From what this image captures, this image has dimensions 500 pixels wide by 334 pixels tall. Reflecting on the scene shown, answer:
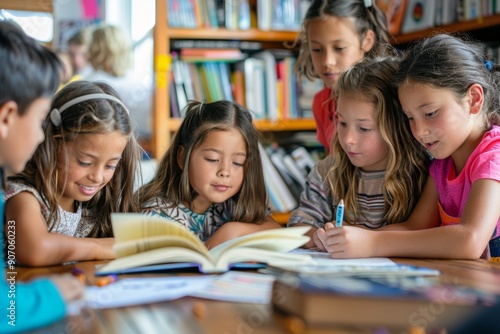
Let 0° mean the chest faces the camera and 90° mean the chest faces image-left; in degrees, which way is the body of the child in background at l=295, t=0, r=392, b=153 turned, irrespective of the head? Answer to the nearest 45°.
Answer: approximately 45°

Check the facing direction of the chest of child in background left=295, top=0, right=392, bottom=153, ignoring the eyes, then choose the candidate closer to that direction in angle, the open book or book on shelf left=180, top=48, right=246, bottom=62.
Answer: the open book

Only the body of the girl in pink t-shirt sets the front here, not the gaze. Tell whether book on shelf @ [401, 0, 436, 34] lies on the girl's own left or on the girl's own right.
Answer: on the girl's own right

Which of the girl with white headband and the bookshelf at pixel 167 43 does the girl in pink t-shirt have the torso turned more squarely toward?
the girl with white headband

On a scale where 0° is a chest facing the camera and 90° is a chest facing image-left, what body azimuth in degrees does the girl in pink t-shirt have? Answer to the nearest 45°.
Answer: approximately 45°

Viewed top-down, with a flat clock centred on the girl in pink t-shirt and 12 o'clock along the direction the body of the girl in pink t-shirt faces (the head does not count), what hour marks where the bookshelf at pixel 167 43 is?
The bookshelf is roughly at 3 o'clock from the girl in pink t-shirt.

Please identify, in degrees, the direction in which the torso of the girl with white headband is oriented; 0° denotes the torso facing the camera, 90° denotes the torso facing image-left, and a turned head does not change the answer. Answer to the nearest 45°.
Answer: approximately 315°

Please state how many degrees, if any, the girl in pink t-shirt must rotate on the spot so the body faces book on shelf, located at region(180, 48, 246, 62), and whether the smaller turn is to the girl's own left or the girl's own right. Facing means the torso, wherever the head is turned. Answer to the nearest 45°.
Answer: approximately 90° to the girl's own right

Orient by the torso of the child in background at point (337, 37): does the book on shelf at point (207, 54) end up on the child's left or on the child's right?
on the child's right

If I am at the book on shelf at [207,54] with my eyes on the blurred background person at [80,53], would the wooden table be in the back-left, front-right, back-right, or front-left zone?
back-left

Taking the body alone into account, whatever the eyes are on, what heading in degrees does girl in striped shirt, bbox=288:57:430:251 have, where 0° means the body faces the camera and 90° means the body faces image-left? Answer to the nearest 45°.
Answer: approximately 45°
